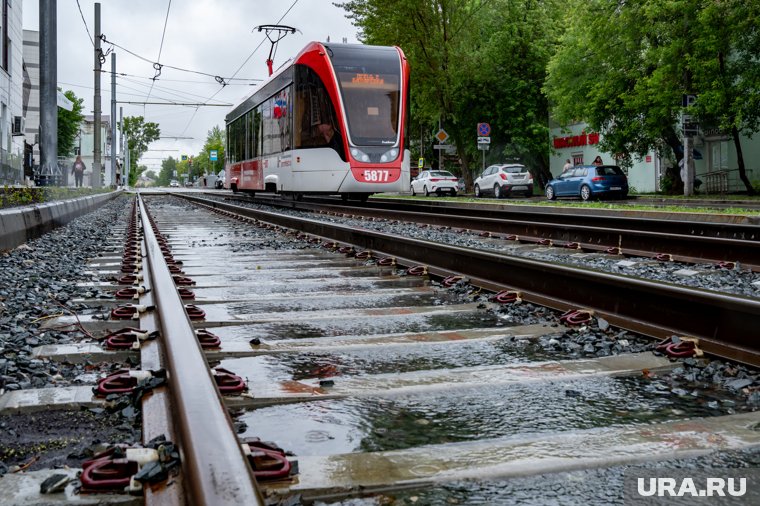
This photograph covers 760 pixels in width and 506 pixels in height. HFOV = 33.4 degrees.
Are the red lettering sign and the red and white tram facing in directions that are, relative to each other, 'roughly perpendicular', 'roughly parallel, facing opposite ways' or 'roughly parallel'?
roughly perpendicular

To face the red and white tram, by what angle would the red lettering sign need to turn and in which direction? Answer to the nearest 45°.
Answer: approximately 45° to its left

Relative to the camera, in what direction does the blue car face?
facing away from the viewer and to the left of the viewer

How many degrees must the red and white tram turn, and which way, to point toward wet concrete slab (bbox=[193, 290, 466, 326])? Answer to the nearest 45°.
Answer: approximately 45° to its right

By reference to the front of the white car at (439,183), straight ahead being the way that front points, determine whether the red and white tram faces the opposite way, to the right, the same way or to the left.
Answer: the opposite way

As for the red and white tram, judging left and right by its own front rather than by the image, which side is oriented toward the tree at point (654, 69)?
left

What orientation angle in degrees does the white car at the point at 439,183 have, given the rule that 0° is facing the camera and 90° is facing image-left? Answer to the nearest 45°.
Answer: approximately 135°

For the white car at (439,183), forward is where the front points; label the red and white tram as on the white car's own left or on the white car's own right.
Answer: on the white car's own left

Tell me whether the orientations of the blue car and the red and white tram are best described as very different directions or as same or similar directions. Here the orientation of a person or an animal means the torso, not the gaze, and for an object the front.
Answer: very different directions

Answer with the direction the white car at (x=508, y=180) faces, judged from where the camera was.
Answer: facing away from the viewer and to the left of the viewer
